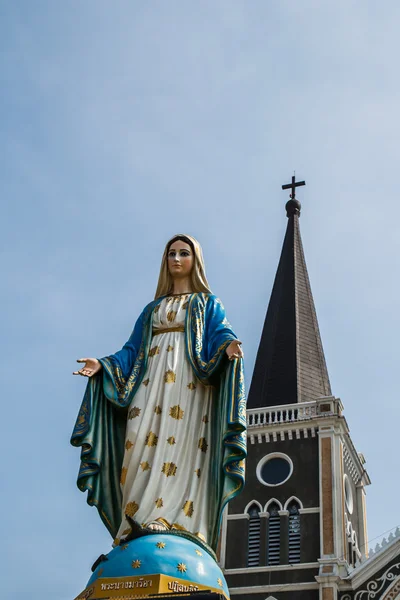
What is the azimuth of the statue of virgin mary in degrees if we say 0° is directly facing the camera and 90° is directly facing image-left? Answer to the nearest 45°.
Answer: approximately 45°
